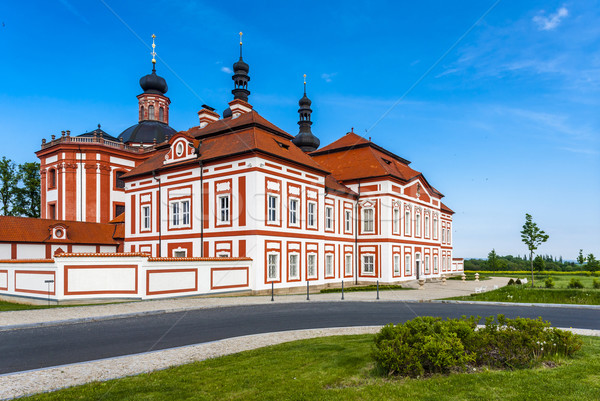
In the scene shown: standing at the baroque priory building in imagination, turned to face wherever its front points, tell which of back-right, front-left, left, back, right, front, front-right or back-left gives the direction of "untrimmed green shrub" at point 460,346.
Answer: front-right

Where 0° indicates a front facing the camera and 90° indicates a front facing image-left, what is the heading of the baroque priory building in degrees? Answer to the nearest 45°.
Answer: approximately 315°
